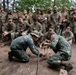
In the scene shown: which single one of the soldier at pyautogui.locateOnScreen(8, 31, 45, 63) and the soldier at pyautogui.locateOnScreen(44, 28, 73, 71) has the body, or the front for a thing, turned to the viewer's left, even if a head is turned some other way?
the soldier at pyautogui.locateOnScreen(44, 28, 73, 71)

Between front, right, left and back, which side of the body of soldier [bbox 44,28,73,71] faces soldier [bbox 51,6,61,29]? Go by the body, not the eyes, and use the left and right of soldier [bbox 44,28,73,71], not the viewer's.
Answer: right

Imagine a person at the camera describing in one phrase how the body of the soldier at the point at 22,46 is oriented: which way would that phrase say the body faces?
to the viewer's right

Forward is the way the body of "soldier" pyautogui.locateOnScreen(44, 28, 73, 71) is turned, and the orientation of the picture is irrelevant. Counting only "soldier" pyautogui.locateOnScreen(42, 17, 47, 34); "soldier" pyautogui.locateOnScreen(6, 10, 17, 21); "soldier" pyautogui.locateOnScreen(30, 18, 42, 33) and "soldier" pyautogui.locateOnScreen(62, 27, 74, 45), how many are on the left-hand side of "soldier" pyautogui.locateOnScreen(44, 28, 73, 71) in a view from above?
0

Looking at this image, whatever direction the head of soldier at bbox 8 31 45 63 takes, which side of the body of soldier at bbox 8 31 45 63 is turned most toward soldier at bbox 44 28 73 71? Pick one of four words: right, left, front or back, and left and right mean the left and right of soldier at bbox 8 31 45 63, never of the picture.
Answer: front

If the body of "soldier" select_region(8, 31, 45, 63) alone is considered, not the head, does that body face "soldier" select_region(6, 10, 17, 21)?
no

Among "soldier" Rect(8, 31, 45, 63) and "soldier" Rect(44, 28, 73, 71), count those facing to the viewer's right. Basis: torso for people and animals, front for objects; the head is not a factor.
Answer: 1

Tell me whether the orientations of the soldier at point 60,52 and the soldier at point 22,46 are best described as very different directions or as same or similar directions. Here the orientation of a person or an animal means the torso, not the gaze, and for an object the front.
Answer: very different directions

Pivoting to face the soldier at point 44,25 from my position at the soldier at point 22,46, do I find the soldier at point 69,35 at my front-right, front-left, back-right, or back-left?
front-right

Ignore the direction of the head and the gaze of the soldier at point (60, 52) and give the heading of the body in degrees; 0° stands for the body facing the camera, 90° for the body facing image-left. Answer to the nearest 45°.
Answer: approximately 90°

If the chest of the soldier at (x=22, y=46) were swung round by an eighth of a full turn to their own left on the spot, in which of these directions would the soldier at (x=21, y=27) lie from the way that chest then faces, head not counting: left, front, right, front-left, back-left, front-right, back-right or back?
front-left

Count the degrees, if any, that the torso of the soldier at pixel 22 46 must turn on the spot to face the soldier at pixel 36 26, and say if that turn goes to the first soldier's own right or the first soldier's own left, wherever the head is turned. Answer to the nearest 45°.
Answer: approximately 90° to the first soldier's own left
